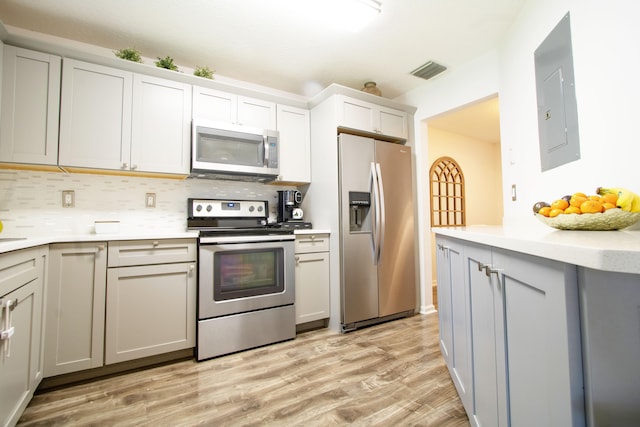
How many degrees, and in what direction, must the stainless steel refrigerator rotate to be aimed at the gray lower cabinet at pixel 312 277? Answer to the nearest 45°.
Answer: approximately 90° to its right

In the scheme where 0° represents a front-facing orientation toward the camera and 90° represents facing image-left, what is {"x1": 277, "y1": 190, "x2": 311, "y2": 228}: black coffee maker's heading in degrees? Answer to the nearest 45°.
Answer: approximately 315°

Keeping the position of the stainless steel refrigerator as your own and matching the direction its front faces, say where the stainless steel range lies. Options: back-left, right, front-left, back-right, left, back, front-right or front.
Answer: right

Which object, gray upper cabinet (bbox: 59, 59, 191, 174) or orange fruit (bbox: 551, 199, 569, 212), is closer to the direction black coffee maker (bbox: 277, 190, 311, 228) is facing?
the orange fruit

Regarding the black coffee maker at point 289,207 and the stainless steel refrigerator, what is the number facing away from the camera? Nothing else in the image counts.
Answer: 0

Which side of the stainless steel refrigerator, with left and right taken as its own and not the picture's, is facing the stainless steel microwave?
right

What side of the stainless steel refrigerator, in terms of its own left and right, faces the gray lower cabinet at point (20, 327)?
right

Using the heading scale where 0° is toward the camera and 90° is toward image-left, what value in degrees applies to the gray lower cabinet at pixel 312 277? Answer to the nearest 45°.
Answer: approximately 315°

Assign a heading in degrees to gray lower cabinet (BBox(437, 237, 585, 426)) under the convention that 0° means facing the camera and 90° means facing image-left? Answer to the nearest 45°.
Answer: approximately 45°

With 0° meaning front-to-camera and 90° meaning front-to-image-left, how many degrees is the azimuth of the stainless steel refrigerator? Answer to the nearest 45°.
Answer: approximately 315°
